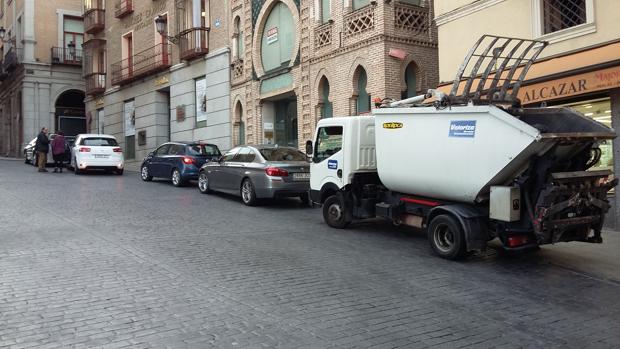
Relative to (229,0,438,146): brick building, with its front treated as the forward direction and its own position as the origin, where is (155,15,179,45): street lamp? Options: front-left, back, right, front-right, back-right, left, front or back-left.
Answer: right

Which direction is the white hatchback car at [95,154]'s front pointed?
away from the camera

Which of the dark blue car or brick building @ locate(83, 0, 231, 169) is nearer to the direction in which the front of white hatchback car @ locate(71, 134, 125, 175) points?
the brick building

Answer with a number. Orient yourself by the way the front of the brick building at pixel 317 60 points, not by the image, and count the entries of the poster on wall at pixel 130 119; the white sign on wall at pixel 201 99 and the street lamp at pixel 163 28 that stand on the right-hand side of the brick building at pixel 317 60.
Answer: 3

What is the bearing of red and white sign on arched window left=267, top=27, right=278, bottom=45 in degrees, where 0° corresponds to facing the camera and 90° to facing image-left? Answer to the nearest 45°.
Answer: approximately 45°

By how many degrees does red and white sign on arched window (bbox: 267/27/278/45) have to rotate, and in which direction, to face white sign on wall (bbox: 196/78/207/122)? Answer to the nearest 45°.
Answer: approximately 90° to its right

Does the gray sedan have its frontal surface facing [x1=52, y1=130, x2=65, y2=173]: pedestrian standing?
yes

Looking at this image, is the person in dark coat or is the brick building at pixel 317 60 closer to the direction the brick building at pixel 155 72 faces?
the person in dark coat

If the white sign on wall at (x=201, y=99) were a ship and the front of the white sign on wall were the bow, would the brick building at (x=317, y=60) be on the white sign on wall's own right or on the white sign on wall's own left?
on the white sign on wall's own left

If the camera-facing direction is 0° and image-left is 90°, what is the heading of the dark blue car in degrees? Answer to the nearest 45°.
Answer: approximately 135°

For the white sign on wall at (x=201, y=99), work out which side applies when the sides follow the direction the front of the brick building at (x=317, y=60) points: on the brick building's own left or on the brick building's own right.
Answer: on the brick building's own right

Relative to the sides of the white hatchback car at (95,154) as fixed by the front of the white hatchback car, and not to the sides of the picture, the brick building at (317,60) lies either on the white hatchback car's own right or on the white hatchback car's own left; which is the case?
on the white hatchback car's own right

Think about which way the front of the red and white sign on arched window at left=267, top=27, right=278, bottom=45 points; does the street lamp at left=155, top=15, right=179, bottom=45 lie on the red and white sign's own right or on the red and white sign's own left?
on the red and white sign's own right

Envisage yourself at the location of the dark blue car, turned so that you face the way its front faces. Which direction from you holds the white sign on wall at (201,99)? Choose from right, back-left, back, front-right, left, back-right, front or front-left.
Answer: front-right
